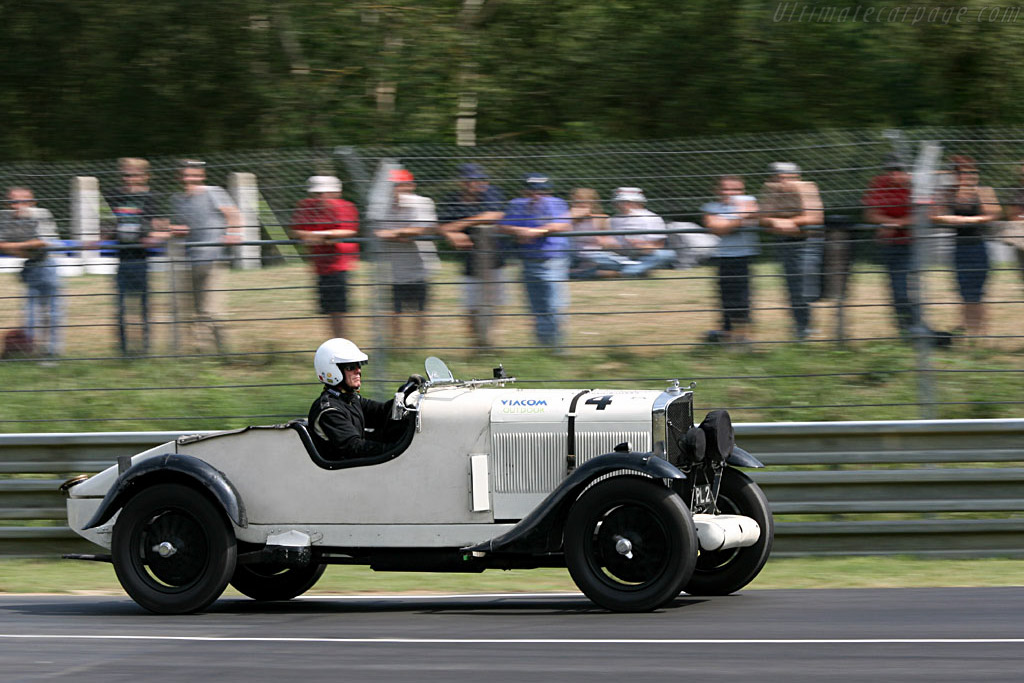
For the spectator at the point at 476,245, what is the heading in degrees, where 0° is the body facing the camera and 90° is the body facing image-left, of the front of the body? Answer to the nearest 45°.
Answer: approximately 0°

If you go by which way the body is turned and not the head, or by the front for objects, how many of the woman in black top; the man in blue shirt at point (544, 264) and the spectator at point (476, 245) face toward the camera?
3

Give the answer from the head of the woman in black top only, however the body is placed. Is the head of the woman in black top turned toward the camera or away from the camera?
toward the camera

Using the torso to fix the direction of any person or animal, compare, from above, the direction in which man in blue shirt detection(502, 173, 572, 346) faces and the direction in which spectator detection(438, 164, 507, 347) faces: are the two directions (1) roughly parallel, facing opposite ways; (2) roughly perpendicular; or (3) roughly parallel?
roughly parallel

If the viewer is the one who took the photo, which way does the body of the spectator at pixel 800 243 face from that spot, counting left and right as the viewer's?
facing the viewer and to the left of the viewer

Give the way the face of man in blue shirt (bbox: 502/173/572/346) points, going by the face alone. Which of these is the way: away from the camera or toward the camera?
toward the camera

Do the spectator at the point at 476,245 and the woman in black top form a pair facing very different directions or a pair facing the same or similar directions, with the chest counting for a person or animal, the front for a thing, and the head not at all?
same or similar directions

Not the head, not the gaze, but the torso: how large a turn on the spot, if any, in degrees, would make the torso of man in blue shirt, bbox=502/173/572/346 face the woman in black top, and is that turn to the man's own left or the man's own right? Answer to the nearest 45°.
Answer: approximately 90° to the man's own left

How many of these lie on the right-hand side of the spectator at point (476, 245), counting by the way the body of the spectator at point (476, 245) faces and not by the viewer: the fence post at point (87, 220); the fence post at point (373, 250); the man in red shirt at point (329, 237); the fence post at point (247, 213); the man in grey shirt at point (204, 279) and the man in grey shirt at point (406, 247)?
6

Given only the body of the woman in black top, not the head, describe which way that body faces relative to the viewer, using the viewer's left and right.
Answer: facing the viewer

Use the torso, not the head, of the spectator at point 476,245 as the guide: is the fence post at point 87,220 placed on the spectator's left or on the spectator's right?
on the spectator's right

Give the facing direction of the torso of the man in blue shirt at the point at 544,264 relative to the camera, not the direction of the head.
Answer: toward the camera

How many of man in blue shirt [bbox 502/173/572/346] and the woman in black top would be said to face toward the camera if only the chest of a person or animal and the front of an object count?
2

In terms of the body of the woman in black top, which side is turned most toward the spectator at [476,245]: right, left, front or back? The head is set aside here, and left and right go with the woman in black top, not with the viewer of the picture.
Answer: right

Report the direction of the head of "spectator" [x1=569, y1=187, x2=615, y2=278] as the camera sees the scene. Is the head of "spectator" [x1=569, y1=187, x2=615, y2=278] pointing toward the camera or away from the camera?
toward the camera
